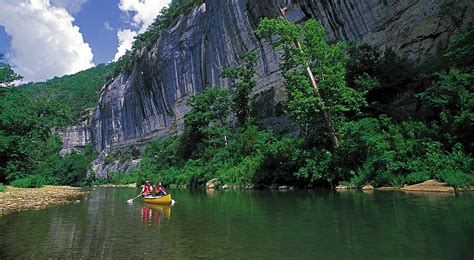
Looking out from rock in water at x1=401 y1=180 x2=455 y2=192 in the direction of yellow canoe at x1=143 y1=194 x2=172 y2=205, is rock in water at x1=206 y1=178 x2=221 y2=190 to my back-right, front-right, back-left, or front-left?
front-right

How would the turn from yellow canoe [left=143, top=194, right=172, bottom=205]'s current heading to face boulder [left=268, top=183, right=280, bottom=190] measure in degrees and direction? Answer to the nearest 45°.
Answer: approximately 90° to its left

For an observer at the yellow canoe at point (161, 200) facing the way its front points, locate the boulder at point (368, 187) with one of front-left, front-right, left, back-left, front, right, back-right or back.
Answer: front-left

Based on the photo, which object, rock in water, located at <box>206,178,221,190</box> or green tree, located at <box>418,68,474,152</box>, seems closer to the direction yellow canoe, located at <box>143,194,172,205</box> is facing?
the green tree

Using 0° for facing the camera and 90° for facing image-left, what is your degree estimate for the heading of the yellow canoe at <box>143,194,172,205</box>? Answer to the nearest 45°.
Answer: approximately 315°

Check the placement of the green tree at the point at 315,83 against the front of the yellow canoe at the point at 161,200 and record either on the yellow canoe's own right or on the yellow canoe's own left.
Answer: on the yellow canoe's own left

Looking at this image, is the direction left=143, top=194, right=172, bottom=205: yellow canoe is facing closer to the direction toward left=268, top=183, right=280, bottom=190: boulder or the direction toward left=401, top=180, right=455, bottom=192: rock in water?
the rock in water
